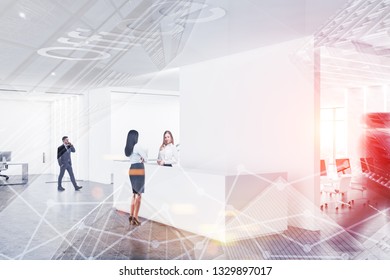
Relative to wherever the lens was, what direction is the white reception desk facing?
facing the viewer and to the left of the viewer

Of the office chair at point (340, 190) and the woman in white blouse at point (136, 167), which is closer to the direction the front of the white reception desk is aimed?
the woman in white blouse

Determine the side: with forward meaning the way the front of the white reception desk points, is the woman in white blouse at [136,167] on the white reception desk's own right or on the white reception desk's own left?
on the white reception desk's own right

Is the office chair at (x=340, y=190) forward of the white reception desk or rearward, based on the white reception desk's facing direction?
rearward

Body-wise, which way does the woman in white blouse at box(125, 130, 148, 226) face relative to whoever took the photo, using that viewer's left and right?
facing away from the viewer and to the right of the viewer

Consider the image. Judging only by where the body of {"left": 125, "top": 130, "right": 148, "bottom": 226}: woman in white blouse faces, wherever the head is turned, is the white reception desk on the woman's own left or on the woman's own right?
on the woman's own right

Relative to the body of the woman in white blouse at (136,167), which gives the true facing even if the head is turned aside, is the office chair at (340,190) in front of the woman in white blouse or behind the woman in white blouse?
in front

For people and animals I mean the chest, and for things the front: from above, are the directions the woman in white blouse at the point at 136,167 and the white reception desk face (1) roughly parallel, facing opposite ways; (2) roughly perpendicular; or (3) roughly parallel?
roughly parallel, facing opposite ways

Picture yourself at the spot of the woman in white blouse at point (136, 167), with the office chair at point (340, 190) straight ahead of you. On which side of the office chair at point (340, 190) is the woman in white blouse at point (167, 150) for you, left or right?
left

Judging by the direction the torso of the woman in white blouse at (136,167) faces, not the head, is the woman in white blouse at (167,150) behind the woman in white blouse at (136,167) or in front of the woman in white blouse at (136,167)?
in front
